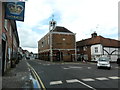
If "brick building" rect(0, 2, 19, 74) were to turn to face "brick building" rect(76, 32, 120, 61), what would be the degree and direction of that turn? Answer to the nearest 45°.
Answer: approximately 45° to its left

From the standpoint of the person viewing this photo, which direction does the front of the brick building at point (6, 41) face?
facing to the right of the viewer

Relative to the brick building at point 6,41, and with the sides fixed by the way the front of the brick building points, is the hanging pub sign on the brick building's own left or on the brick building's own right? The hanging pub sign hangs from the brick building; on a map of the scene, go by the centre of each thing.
on the brick building's own right
